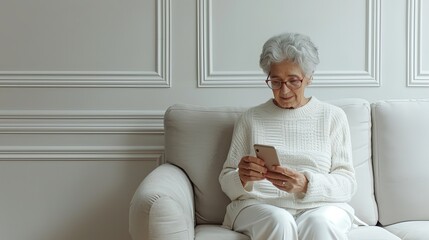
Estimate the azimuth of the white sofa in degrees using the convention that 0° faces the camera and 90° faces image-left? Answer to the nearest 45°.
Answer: approximately 0°

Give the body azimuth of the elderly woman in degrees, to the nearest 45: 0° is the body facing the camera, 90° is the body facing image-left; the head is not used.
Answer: approximately 0°
